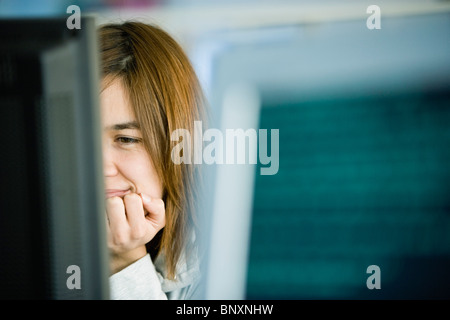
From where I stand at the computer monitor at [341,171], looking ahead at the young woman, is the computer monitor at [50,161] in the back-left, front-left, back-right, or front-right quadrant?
front-left

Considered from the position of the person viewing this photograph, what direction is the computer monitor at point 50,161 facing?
facing away from the viewer and to the right of the viewer

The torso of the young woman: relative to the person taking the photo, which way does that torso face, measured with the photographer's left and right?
facing the viewer and to the left of the viewer

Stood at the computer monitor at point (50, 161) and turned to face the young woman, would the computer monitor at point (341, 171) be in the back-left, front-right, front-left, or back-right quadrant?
front-right

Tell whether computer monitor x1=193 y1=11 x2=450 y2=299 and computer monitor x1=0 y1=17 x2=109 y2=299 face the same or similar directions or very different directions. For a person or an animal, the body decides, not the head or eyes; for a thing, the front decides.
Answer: very different directions

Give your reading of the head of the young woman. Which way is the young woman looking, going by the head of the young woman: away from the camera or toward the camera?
toward the camera

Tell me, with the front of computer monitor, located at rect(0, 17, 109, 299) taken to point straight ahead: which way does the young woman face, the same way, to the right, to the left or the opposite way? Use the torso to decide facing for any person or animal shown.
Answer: the opposite way

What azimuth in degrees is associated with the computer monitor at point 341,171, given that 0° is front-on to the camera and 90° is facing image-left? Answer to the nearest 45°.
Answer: approximately 45°

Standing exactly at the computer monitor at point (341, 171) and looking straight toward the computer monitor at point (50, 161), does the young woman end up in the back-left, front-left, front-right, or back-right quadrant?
front-right

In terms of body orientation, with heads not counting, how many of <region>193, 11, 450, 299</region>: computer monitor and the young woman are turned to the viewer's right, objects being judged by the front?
0
